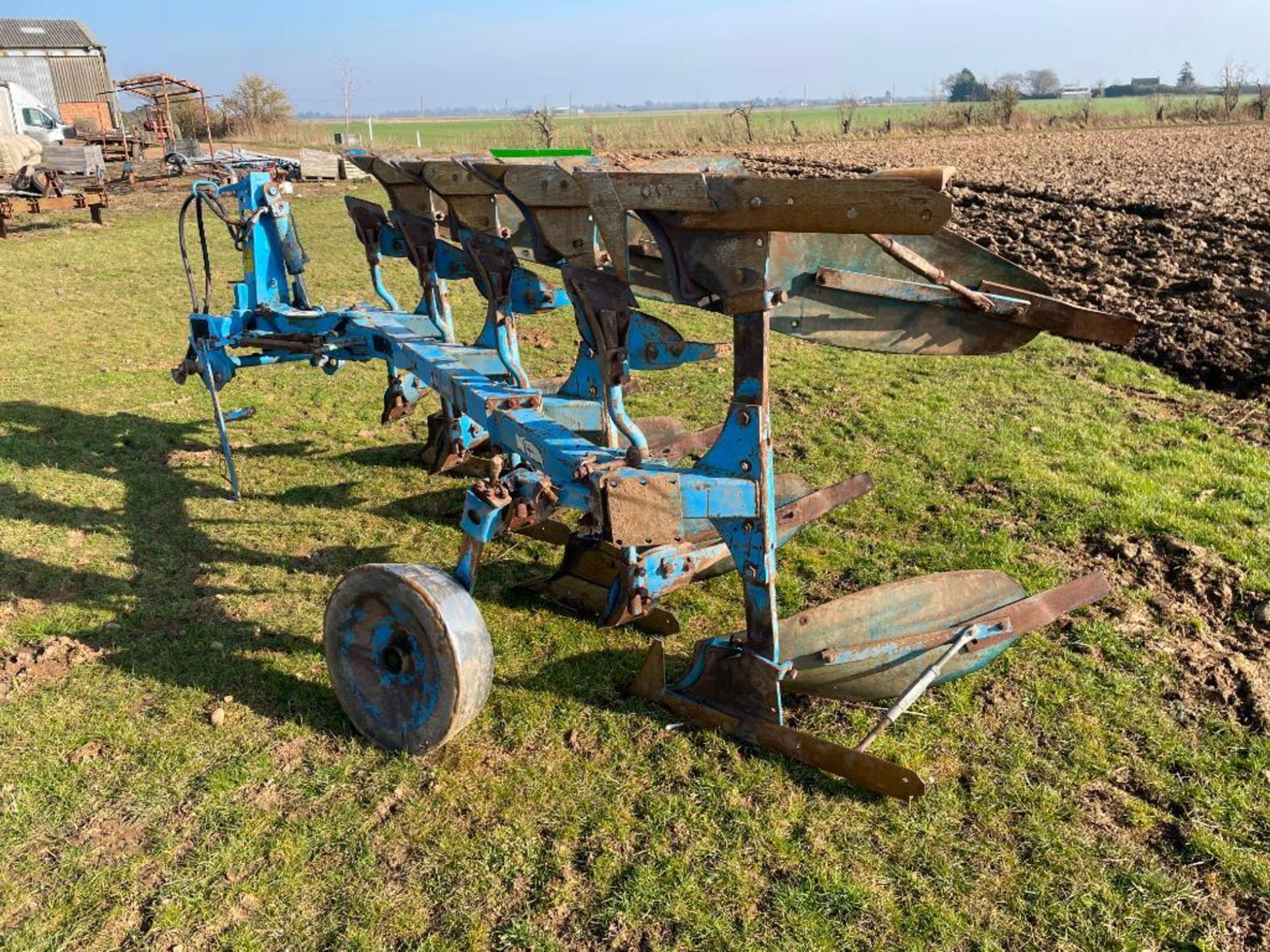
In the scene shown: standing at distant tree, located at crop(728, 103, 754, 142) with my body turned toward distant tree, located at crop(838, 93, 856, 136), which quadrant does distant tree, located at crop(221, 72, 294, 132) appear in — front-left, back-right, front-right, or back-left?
back-left

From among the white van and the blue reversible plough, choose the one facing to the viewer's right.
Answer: the white van

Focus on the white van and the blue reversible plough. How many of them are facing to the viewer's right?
1

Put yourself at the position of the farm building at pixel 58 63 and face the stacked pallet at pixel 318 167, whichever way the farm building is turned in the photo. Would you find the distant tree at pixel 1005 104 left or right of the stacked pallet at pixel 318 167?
left

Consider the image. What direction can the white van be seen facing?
to the viewer's right

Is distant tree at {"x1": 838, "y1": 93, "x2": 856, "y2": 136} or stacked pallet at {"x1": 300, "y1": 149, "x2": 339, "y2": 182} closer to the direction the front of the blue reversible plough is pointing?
the stacked pallet

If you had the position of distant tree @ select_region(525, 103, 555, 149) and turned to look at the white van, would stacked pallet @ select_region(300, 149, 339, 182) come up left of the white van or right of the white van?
left

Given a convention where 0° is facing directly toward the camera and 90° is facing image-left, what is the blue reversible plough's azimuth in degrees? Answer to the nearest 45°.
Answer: approximately 135°
